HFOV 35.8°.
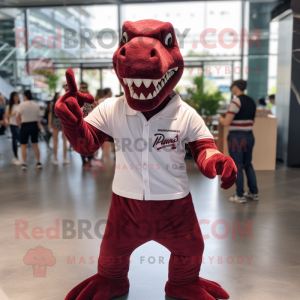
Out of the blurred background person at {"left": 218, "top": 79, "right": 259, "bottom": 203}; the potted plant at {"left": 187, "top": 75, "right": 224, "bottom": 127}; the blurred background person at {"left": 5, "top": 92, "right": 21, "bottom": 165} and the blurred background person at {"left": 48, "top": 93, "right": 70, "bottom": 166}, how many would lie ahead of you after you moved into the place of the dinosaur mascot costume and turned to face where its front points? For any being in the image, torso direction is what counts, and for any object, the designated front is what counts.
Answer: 0

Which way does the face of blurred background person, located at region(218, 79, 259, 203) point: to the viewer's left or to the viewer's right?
to the viewer's left

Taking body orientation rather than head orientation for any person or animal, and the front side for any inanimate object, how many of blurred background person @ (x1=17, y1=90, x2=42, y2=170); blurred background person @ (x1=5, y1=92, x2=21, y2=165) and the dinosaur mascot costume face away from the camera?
1

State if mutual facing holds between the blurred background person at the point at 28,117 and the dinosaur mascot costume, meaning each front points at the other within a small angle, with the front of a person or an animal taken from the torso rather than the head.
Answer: no

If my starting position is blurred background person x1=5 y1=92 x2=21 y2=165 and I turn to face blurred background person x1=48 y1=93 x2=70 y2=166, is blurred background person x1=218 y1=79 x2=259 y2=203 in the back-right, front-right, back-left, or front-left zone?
front-right

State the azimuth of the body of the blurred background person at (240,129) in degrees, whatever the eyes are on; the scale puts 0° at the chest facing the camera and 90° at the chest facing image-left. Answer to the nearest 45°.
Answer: approximately 135°

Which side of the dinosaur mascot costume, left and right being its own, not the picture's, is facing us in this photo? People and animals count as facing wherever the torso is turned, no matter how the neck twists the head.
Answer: front

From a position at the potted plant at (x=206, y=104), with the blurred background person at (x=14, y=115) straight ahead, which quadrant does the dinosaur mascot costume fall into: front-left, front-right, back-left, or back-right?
front-left

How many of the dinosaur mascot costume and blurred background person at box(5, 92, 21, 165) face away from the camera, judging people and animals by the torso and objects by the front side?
0

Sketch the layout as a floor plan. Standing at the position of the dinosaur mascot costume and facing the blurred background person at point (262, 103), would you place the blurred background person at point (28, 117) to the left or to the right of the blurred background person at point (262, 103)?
left
